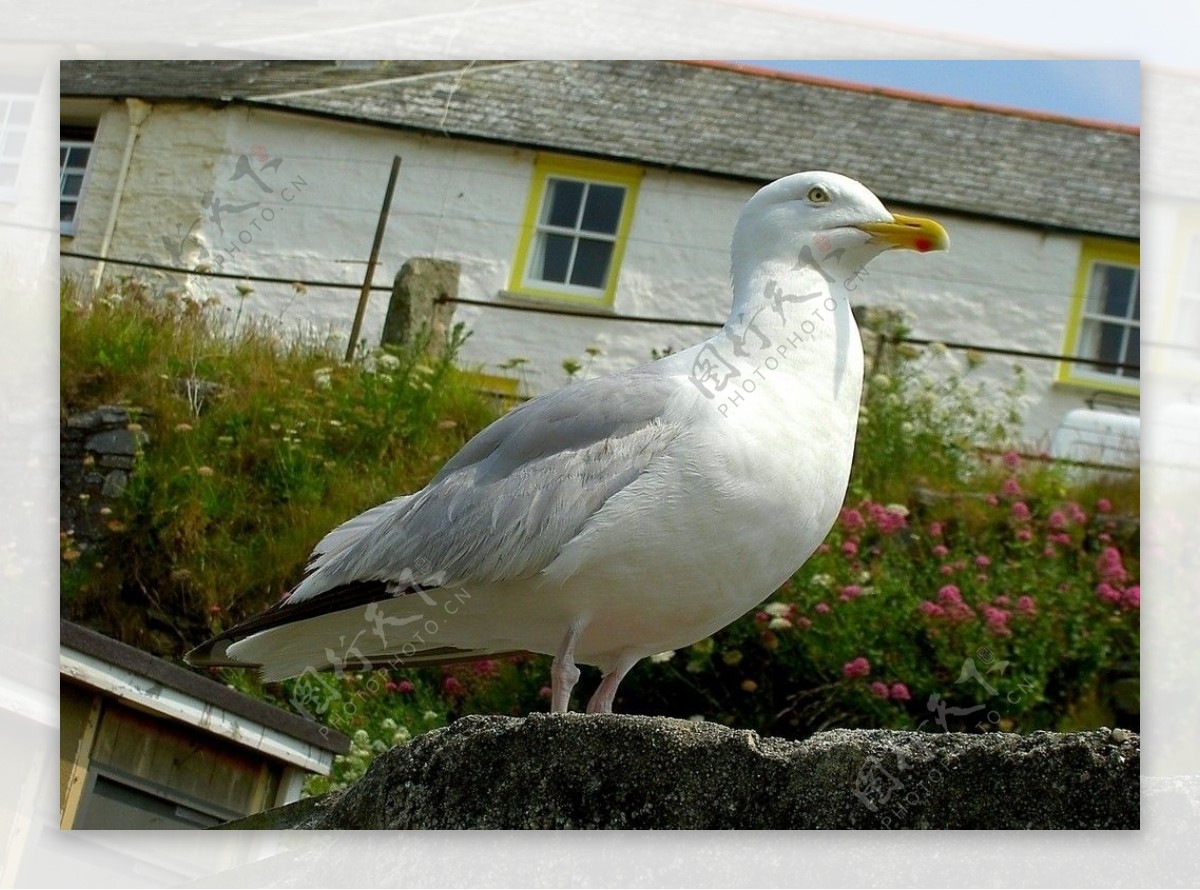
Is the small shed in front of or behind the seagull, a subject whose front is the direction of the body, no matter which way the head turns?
behind

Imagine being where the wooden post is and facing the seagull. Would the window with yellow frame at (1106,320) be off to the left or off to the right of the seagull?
left

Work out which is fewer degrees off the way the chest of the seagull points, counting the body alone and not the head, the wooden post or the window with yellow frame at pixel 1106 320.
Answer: the window with yellow frame

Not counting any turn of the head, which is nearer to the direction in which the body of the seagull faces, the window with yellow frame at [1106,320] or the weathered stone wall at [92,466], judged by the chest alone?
the window with yellow frame

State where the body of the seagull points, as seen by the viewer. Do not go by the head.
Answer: to the viewer's right
